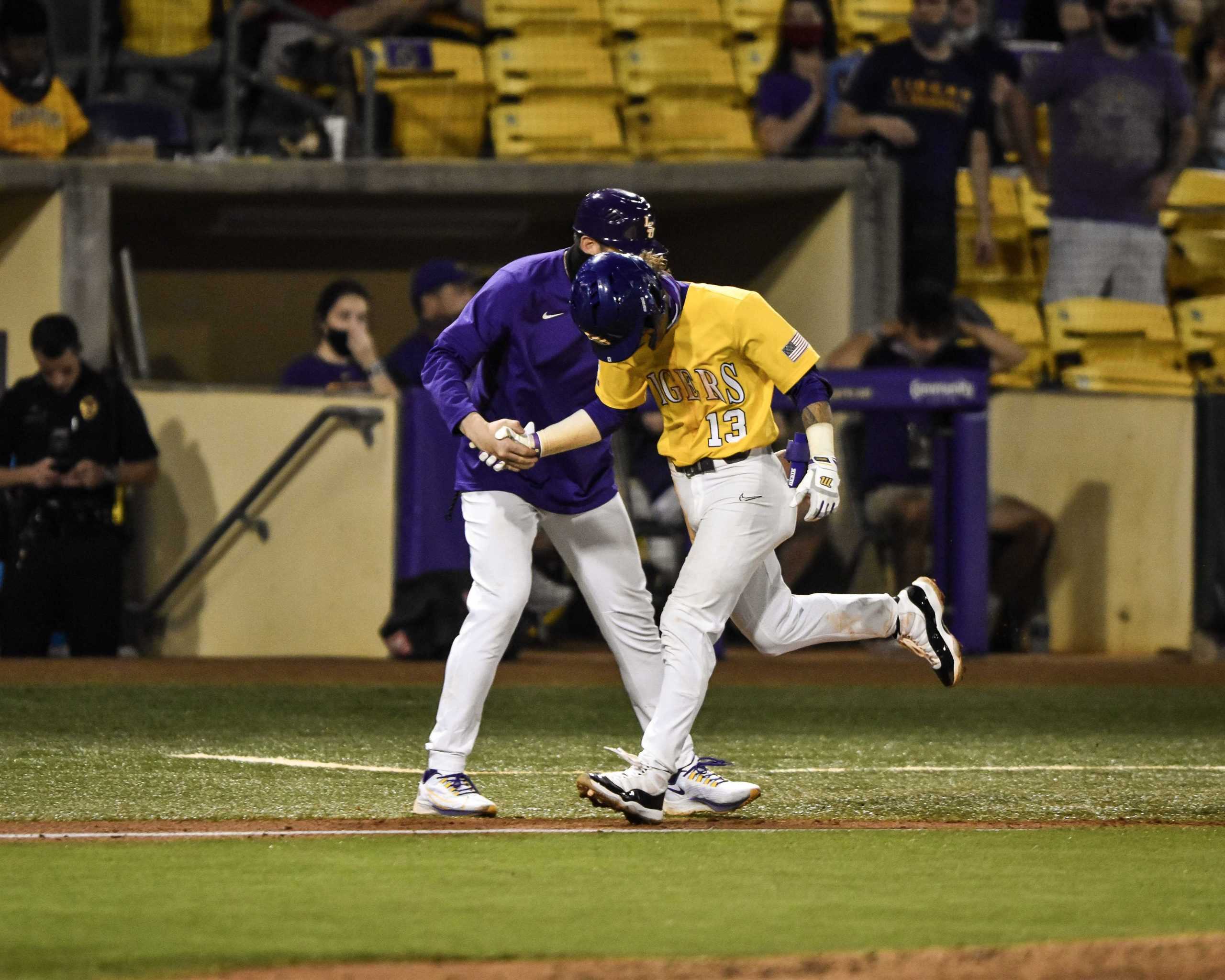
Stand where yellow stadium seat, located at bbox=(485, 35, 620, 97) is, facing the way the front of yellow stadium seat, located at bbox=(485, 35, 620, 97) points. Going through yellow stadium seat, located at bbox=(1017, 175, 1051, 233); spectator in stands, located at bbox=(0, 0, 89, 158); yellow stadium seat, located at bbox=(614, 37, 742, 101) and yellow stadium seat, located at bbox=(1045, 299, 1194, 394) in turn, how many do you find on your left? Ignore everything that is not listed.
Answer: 3

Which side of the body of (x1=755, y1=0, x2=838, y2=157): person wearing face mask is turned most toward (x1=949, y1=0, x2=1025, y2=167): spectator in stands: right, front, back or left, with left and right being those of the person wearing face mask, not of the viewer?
left

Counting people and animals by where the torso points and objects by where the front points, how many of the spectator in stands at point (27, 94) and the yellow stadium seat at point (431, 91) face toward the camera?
2

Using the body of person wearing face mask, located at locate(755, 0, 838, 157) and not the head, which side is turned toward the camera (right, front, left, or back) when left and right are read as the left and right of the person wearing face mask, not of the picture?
front

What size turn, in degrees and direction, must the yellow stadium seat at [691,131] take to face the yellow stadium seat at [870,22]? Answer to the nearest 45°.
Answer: approximately 135° to its left

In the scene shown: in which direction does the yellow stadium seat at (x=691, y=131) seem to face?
toward the camera

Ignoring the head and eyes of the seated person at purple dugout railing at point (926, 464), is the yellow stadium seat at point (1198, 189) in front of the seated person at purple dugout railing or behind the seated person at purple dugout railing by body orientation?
behind

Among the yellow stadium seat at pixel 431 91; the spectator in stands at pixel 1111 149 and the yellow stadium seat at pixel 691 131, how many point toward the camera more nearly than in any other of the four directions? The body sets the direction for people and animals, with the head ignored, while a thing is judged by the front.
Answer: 3

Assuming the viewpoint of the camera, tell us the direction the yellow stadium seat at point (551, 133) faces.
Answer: facing the viewer

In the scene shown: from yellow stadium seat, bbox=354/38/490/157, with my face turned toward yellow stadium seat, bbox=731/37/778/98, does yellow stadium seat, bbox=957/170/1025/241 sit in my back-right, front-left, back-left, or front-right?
front-right

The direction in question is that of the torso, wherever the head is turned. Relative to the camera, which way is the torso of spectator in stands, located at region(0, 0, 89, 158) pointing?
toward the camera

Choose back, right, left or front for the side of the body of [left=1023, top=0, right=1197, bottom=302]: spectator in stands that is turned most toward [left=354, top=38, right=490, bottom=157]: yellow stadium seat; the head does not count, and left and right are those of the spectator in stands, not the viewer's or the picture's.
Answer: right
